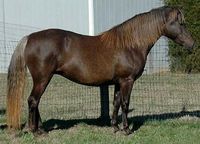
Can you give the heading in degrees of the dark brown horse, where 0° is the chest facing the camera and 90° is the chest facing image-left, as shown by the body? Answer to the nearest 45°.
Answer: approximately 270°
